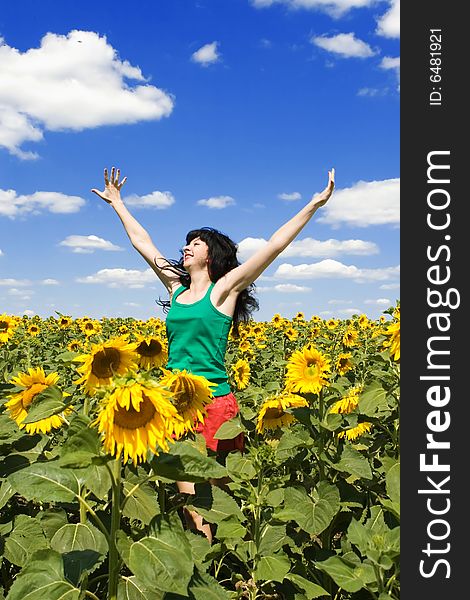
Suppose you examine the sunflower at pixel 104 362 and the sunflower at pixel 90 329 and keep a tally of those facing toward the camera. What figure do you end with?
2

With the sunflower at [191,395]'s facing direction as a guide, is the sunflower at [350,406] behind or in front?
behind

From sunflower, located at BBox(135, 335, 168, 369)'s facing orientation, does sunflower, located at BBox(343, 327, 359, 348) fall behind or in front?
behind

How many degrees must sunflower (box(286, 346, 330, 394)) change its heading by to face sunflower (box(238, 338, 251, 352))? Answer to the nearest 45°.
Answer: approximately 180°

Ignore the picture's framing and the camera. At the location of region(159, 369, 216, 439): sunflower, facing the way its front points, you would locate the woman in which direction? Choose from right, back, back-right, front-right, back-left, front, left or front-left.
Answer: back-right

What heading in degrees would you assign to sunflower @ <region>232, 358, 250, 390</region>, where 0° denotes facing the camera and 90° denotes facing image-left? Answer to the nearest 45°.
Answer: approximately 45°

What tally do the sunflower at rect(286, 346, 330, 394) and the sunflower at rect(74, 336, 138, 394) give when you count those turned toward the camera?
2
